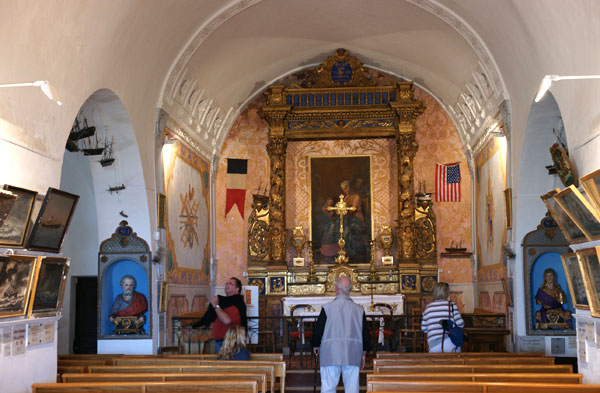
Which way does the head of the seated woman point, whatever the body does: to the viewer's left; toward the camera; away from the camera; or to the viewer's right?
away from the camera

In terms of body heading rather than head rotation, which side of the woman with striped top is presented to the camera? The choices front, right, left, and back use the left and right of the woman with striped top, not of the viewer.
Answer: back

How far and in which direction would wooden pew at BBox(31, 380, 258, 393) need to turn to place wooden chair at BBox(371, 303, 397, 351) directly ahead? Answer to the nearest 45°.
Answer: approximately 45° to its right

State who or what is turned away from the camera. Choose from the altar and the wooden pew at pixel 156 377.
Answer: the wooden pew

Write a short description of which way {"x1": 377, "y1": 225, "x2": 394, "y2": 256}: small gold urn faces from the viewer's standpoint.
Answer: facing the viewer

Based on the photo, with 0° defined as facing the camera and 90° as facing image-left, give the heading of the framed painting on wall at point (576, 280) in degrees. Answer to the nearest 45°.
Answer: approximately 45°

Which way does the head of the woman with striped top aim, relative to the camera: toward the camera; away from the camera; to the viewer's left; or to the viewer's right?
away from the camera

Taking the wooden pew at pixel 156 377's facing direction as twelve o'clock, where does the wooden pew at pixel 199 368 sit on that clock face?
the wooden pew at pixel 199 368 is roughly at 1 o'clock from the wooden pew at pixel 156 377.

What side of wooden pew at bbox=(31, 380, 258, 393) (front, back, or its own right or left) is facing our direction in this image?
back

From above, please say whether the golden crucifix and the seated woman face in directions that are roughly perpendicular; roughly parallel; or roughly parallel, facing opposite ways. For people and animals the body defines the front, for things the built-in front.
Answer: roughly parallel, facing opposite ways

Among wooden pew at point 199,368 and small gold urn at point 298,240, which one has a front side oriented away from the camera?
the wooden pew

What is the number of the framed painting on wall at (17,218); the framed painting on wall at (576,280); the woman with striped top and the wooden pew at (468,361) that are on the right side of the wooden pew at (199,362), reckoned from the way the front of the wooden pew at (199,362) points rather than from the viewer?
3

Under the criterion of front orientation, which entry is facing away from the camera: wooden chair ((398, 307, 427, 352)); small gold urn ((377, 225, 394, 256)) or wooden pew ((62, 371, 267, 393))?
the wooden pew

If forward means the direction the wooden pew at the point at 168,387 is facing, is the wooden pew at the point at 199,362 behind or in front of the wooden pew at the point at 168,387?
in front

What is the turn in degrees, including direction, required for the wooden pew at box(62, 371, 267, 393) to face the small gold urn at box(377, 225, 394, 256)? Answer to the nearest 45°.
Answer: approximately 45° to its right

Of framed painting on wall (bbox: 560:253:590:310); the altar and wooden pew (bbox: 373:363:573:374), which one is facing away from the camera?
the wooden pew

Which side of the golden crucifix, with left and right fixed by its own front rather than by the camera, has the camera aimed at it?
front

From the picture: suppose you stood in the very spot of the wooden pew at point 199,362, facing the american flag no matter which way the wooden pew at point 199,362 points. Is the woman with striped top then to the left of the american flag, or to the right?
right

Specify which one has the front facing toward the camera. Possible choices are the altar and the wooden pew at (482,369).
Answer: the altar

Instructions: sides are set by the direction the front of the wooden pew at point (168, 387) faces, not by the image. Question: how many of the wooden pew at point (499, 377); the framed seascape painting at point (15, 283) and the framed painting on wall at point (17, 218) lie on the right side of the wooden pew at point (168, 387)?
1

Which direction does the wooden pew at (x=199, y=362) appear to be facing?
away from the camera

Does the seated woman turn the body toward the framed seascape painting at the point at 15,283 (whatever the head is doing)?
no
